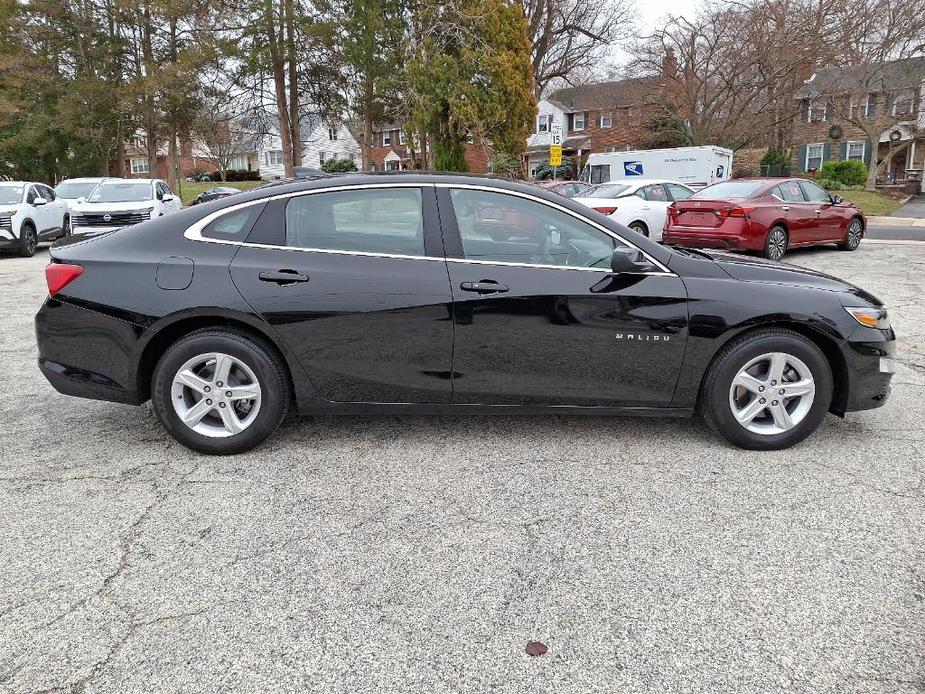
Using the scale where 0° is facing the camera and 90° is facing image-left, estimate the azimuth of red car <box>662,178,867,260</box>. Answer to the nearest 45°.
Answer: approximately 225°

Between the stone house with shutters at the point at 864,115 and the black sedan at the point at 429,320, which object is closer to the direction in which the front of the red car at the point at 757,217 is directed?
the stone house with shutters

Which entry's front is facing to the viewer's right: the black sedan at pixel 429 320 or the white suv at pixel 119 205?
the black sedan

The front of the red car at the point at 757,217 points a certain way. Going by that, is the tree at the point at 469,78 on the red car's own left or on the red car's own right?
on the red car's own left

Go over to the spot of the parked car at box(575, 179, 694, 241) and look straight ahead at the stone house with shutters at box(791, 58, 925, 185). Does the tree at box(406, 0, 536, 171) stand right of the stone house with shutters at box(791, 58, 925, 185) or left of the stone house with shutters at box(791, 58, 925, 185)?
left

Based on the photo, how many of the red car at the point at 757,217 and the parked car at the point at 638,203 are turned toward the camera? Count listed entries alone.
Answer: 0

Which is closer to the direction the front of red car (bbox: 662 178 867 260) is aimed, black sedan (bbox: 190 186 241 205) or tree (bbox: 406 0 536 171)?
the tree

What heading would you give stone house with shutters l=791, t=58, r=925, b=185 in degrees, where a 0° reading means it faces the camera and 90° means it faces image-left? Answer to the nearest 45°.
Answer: approximately 0°

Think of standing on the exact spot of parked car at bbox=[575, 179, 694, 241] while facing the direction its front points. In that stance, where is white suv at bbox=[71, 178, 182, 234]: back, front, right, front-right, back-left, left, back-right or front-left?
back-left

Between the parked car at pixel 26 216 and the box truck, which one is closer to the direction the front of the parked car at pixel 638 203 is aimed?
the box truck

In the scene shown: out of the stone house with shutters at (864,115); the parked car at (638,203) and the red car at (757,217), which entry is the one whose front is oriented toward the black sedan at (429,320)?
the stone house with shutters

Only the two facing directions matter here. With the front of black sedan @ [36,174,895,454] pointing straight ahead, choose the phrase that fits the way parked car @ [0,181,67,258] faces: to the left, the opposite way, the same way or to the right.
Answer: to the right

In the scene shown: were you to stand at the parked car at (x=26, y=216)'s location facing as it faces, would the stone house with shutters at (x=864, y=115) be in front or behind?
behind

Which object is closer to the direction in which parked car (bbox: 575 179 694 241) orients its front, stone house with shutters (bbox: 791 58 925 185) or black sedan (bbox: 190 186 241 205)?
the stone house with shutters

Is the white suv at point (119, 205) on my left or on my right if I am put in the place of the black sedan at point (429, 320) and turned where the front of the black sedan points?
on my left
